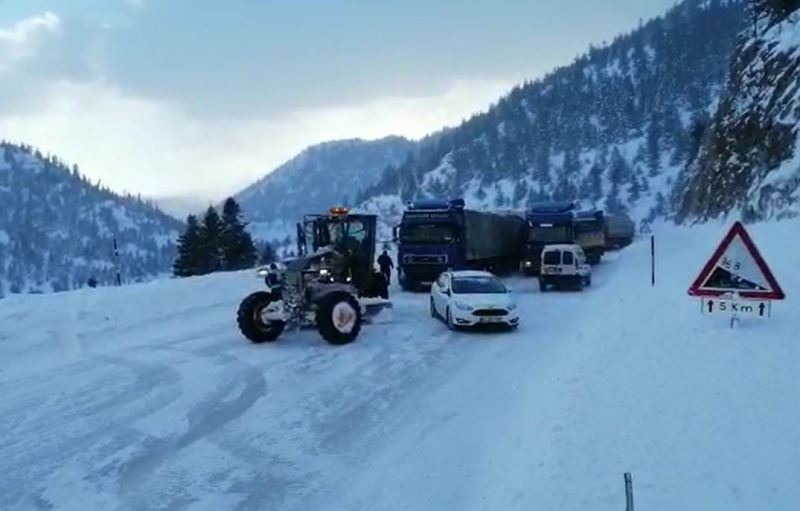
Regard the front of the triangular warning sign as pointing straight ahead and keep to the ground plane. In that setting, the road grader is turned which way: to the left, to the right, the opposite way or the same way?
the same way

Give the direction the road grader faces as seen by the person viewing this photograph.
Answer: facing the viewer and to the left of the viewer

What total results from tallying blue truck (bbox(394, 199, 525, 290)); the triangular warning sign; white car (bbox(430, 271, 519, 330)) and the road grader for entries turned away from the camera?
0

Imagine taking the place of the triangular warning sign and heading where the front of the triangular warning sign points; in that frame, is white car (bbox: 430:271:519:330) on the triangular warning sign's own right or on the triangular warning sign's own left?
on the triangular warning sign's own right

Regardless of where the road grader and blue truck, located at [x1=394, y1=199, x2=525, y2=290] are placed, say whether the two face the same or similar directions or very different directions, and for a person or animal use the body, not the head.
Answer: same or similar directions

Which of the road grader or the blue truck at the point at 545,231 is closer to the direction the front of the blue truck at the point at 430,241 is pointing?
the road grader

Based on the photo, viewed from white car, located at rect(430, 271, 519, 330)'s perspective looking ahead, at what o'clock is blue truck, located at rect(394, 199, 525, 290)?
The blue truck is roughly at 7 o'clock from the white car.

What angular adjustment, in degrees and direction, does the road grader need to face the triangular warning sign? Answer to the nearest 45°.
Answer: approximately 90° to its left

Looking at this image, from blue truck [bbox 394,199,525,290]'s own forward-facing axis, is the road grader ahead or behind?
ahead

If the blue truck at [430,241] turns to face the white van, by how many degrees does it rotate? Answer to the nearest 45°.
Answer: approximately 135° to its left

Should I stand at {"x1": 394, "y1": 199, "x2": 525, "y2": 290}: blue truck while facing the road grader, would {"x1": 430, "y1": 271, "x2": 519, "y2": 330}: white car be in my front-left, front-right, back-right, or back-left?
front-left

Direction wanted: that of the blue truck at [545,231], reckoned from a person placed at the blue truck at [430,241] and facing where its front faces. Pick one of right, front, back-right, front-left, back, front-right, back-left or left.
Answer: back

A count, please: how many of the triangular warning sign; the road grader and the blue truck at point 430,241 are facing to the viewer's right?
0

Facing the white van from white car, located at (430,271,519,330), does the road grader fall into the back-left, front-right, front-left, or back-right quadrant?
back-left

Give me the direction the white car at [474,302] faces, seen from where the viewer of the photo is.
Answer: facing the viewer and to the right of the viewer

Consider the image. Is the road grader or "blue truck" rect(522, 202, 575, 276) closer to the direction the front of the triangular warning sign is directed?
the road grader
